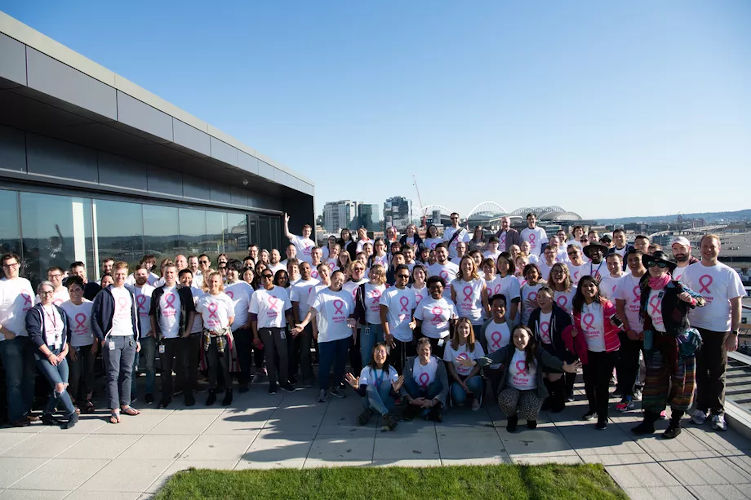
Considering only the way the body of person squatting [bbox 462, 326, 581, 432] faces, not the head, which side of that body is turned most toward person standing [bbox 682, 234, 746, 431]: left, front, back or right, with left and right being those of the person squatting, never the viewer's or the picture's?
left

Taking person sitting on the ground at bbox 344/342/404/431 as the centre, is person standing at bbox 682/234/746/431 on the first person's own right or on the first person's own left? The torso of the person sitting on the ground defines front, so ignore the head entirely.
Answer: on the first person's own left

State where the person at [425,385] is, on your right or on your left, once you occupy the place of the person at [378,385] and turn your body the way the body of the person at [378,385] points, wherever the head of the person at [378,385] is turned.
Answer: on your left

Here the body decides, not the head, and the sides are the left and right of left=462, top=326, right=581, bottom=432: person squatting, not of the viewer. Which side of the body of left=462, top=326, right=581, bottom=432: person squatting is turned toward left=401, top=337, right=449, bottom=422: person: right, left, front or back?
right
